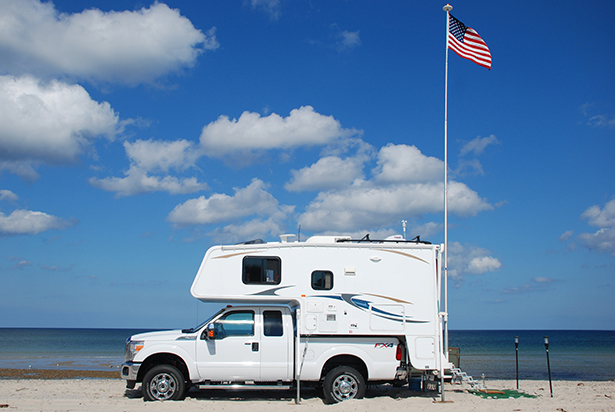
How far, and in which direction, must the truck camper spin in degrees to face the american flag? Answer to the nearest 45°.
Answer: approximately 135° to its right

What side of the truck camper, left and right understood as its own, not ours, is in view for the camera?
left
